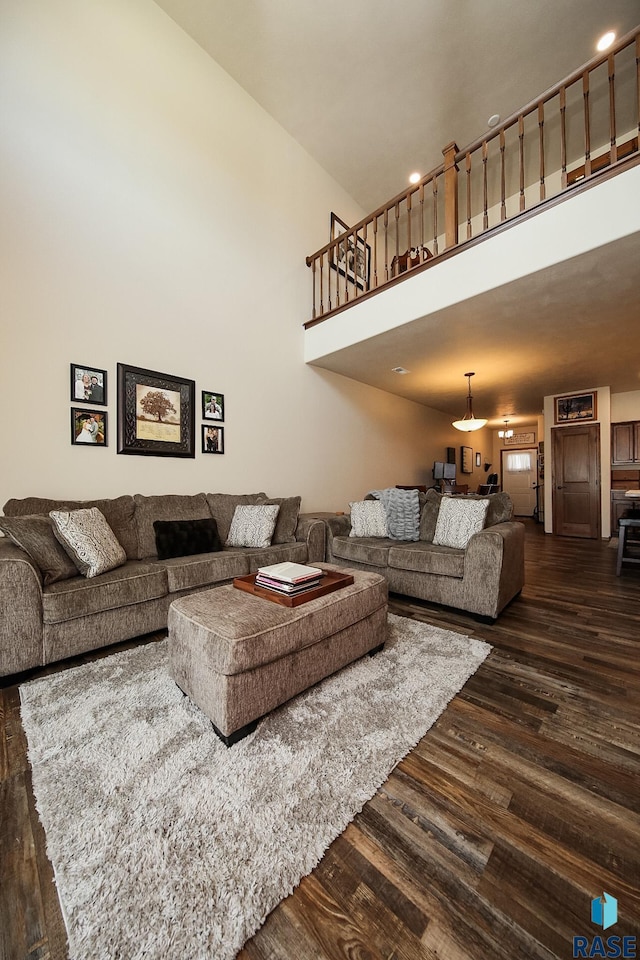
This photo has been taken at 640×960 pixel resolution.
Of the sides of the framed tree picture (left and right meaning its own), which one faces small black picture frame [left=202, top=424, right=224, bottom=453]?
left

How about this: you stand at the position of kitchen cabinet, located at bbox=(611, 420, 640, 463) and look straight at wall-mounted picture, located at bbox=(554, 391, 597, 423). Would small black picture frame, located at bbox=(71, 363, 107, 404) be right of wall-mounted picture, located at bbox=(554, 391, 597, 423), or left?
left

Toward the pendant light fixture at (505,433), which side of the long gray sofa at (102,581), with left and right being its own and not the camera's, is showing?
left

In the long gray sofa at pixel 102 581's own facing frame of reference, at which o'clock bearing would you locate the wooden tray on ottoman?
The wooden tray on ottoman is roughly at 12 o'clock from the long gray sofa.

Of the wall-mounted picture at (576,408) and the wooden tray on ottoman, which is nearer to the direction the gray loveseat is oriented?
the wooden tray on ottoman

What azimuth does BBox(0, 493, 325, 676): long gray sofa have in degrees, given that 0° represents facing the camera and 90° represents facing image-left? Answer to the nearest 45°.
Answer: approximately 315°
